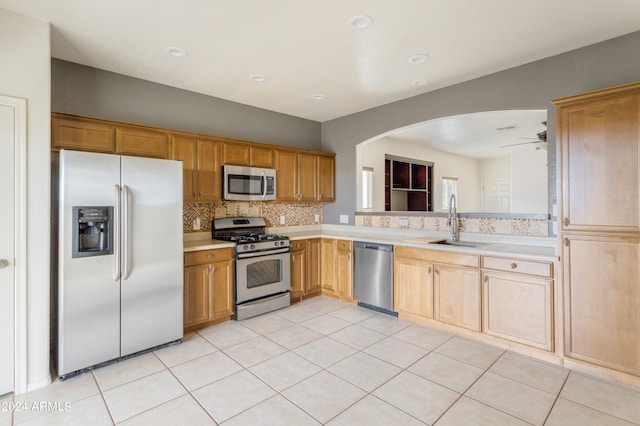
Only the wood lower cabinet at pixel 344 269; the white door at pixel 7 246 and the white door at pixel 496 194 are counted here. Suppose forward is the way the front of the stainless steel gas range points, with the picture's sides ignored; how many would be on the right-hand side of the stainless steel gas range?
1

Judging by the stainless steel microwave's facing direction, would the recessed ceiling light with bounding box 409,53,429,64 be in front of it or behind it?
in front

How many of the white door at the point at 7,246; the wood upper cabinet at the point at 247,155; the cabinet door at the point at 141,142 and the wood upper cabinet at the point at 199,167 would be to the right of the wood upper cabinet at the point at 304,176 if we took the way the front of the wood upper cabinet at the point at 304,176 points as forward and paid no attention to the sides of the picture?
4

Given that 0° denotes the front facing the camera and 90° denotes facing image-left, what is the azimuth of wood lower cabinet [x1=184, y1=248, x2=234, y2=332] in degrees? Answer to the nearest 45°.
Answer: approximately 315°

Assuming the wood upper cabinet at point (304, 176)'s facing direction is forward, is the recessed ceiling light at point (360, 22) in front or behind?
in front

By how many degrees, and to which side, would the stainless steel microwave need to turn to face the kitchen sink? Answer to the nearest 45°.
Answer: approximately 45° to its left

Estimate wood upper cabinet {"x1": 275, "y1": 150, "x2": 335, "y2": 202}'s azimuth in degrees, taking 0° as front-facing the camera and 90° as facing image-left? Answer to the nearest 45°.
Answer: approximately 315°

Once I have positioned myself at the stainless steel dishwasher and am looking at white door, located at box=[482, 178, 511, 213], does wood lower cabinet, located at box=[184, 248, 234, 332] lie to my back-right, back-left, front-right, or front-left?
back-left

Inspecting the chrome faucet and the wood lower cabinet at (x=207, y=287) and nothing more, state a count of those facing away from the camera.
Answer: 0

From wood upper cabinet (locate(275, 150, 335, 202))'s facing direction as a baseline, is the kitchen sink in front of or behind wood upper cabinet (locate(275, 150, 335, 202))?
in front

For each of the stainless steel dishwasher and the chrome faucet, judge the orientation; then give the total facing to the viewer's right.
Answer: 0
